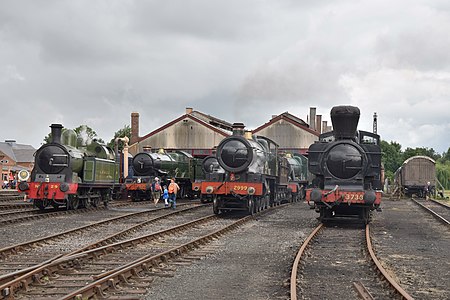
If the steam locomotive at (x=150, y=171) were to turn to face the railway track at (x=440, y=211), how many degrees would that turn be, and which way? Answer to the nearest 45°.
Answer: approximately 90° to its left

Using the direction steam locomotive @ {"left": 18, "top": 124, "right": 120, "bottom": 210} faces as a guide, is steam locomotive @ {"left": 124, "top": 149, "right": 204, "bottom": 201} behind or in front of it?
behind

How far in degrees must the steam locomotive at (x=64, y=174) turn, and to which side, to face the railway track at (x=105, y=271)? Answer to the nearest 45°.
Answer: approximately 45° to its left

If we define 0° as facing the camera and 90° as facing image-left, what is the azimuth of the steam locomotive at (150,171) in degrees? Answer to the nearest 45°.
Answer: approximately 45°

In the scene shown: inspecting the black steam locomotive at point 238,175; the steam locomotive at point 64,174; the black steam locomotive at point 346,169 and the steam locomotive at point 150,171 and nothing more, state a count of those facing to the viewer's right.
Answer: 0

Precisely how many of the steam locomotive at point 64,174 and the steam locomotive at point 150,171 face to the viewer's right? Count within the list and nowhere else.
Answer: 0

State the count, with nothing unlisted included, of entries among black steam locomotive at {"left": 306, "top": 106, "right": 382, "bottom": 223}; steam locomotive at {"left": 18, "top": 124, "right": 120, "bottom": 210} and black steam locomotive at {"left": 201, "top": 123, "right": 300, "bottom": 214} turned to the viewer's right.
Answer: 0

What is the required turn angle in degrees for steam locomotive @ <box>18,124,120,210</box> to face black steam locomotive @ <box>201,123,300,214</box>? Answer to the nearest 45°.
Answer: approximately 90° to its left

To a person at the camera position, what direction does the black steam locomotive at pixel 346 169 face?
facing the viewer

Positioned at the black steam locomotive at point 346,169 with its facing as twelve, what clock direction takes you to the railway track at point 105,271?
The railway track is roughly at 1 o'clock from the black steam locomotive.

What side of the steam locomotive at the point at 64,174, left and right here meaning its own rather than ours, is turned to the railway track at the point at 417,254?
left

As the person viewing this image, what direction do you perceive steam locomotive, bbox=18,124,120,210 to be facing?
facing the viewer and to the left of the viewer

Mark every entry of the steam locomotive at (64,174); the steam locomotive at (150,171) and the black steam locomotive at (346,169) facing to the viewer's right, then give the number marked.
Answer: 0

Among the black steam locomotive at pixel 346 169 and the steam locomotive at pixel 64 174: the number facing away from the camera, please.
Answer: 0

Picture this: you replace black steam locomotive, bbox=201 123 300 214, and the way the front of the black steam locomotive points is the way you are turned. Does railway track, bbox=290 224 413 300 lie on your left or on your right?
on your left
